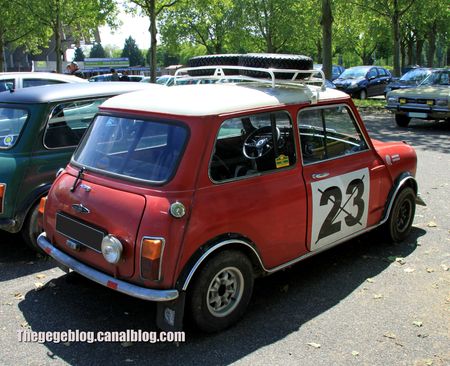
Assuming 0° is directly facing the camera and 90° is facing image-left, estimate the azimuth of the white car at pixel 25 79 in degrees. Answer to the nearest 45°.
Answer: approximately 270°

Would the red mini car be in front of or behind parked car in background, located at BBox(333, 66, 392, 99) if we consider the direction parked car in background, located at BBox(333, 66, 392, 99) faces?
in front

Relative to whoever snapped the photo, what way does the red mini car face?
facing away from the viewer and to the right of the viewer

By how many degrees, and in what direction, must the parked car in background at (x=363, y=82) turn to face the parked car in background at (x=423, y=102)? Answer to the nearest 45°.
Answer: approximately 45° to its left

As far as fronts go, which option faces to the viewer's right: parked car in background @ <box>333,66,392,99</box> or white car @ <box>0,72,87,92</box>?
the white car

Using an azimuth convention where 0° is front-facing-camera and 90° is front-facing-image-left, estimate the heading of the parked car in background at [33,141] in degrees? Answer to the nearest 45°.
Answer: approximately 225°

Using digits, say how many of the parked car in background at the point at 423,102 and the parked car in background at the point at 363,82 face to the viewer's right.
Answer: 0

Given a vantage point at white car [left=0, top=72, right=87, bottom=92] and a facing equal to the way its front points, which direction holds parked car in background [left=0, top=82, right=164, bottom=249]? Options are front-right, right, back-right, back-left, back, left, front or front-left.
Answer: right

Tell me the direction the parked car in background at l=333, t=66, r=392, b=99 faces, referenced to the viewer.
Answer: facing the viewer and to the left of the viewer

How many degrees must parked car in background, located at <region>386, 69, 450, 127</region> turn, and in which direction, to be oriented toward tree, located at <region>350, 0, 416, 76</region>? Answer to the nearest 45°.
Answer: approximately 135° to its right

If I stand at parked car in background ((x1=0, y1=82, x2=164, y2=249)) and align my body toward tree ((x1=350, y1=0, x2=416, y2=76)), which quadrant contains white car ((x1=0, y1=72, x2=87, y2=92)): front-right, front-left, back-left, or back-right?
front-left
